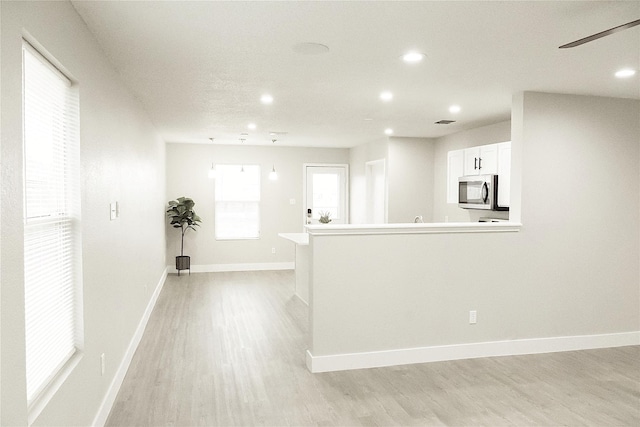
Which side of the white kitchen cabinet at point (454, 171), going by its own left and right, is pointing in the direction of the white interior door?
right

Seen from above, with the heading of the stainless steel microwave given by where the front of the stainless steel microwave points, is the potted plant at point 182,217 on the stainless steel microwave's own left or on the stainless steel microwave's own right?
on the stainless steel microwave's own right

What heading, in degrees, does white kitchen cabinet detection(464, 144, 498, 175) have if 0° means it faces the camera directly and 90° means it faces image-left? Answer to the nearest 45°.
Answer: approximately 45°

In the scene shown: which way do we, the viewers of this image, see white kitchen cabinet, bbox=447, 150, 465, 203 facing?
facing the viewer and to the left of the viewer

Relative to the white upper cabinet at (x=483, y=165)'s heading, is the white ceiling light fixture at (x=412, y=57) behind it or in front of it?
in front

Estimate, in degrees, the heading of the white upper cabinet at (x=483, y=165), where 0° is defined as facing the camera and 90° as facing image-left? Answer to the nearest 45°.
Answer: approximately 45°

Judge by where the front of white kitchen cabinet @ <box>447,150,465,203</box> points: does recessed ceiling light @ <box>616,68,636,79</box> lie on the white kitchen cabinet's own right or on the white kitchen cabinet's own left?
on the white kitchen cabinet's own left

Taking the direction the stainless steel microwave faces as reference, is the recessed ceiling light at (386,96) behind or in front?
in front

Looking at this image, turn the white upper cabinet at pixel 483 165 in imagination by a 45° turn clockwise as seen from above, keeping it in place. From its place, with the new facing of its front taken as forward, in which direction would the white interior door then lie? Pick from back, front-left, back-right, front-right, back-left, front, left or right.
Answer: front-right

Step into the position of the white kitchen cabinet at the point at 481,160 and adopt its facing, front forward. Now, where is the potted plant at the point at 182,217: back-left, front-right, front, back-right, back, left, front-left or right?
front-right
